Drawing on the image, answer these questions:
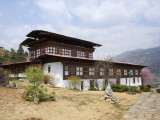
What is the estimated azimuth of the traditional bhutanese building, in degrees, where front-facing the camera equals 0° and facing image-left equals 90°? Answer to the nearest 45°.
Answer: approximately 315°

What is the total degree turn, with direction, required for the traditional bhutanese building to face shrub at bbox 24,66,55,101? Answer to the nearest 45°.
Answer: approximately 45° to its right
